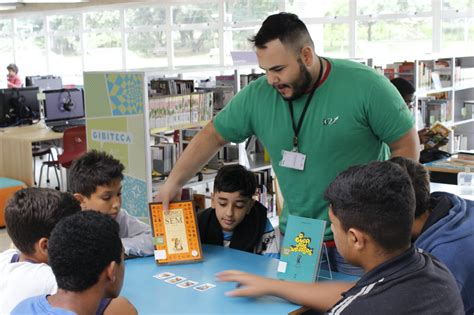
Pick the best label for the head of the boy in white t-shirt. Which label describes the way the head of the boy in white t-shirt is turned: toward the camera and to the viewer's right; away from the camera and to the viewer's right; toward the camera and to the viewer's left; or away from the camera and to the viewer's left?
away from the camera and to the viewer's right

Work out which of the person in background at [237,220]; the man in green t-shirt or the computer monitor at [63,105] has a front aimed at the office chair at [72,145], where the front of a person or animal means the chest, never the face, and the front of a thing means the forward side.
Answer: the computer monitor

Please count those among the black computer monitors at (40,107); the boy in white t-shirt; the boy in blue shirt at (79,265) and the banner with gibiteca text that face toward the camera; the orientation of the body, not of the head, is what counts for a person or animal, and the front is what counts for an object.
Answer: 2

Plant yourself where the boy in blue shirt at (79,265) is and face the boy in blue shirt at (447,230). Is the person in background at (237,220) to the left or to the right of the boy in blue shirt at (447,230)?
left

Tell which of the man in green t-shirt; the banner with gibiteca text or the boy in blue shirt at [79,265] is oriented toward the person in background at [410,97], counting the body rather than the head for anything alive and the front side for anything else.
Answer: the boy in blue shirt

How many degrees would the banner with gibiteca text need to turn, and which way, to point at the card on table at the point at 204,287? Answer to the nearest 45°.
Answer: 0° — it already faces it

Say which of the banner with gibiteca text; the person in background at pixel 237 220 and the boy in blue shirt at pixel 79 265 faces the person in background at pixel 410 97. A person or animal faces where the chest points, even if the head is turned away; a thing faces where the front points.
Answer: the boy in blue shirt

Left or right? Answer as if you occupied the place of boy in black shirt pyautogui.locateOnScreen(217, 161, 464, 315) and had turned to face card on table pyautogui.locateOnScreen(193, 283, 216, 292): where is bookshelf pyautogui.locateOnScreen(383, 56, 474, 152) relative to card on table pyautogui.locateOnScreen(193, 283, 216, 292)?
right

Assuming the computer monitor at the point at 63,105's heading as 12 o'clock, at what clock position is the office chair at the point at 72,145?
The office chair is roughly at 12 o'clock from the computer monitor.

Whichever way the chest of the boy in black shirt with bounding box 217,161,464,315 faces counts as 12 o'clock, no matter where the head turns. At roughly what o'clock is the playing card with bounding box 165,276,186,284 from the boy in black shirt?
The playing card is roughly at 12 o'clock from the boy in black shirt.

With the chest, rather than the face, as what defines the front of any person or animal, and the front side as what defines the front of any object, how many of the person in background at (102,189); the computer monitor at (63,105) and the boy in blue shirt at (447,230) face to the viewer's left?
1

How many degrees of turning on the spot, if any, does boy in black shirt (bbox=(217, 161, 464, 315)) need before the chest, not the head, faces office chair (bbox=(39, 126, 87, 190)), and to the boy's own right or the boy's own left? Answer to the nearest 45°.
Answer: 0° — they already face it
